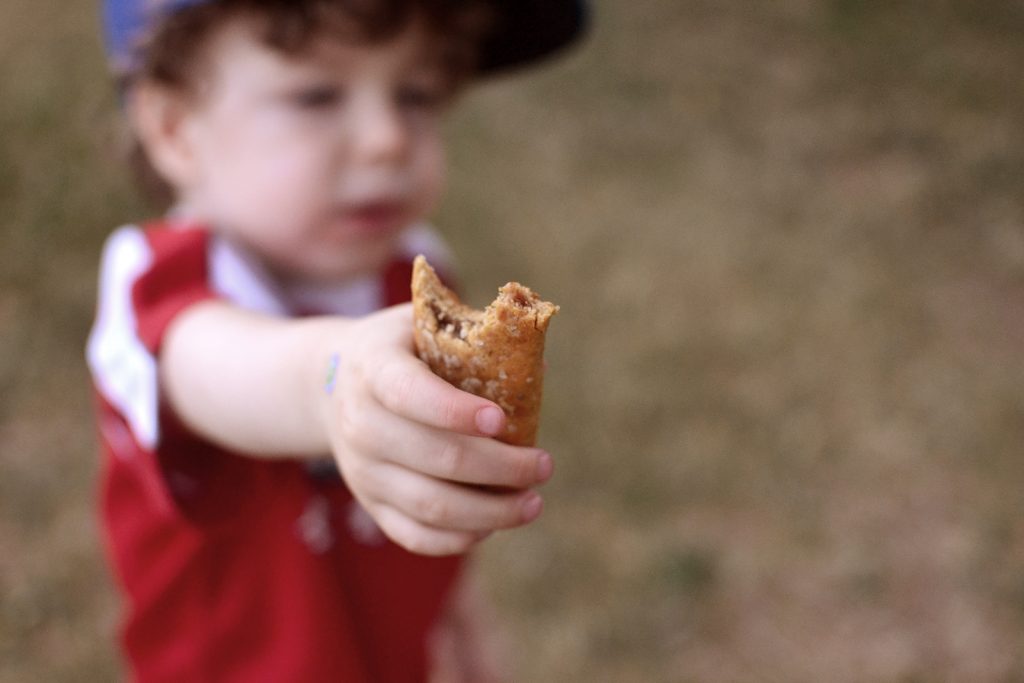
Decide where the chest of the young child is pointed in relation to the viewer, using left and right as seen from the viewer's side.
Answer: facing the viewer and to the right of the viewer

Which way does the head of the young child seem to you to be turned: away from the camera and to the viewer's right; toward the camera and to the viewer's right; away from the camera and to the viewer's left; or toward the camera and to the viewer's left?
toward the camera and to the viewer's right
